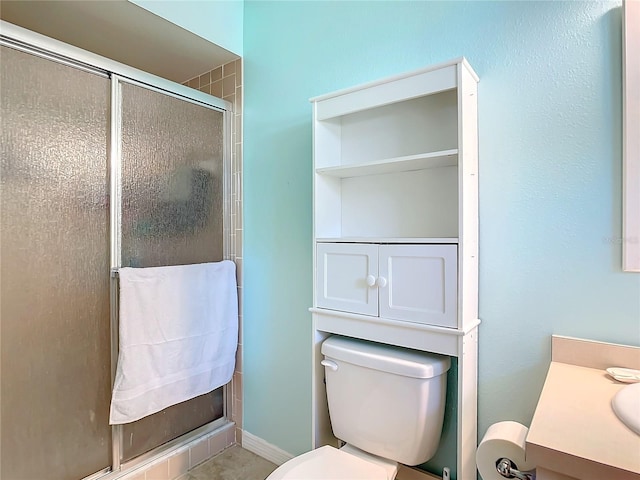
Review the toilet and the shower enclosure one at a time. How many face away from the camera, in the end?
0

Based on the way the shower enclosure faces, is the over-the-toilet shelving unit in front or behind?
in front

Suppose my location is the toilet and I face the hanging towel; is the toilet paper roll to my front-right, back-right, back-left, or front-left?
back-left

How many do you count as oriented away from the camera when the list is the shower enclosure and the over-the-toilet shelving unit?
0

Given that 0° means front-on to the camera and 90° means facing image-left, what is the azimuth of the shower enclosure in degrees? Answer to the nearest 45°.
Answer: approximately 315°

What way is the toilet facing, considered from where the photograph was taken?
facing the viewer and to the left of the viewer

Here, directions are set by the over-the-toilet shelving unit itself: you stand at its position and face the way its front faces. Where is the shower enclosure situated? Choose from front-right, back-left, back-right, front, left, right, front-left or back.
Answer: front-right

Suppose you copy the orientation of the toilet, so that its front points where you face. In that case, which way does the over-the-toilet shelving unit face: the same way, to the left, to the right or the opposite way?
the same way

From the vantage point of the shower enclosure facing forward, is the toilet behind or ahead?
ahead
